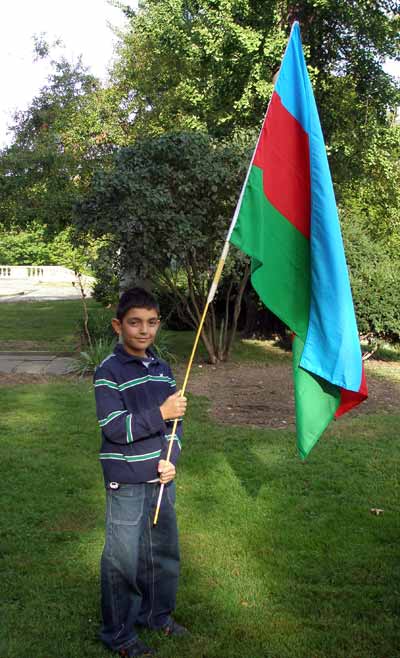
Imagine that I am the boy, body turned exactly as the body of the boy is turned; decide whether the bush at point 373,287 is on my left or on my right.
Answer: on my left

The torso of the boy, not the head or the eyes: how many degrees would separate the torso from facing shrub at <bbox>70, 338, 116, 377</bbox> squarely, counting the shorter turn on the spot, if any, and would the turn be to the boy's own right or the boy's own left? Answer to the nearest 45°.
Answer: approximately 135° to the boy's own left

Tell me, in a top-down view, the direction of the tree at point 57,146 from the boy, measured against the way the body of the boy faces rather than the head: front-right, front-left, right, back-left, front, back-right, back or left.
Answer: back-left

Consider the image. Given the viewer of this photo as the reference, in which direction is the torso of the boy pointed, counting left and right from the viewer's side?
facing the viewer and to the right of the viewer

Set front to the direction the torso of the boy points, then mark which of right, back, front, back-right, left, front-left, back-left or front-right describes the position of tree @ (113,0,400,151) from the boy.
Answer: back-left

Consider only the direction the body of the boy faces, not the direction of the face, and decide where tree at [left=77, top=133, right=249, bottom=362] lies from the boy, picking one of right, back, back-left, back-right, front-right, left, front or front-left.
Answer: back-left
